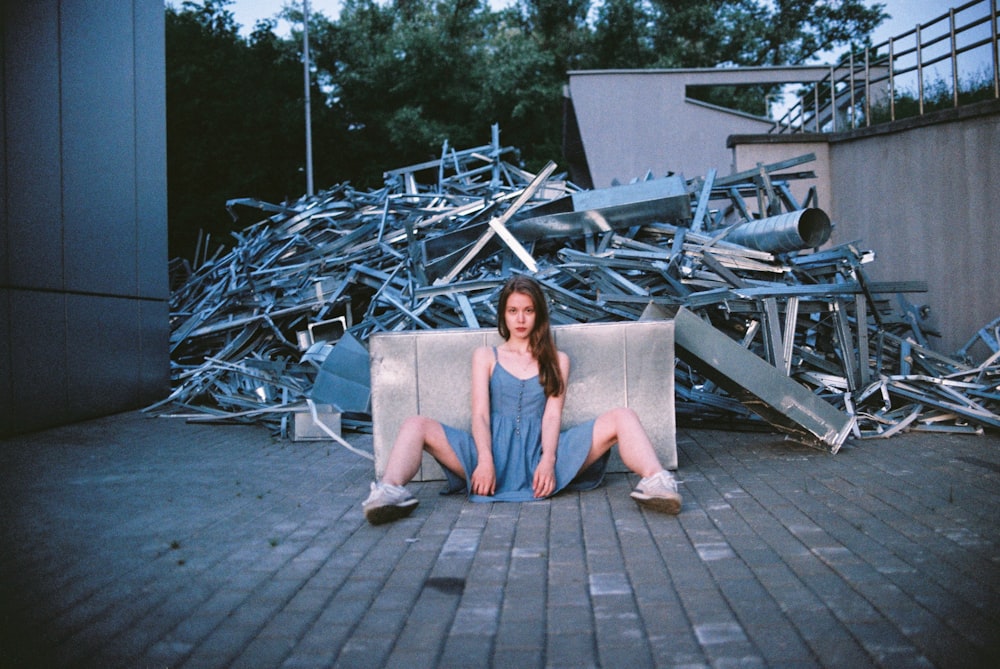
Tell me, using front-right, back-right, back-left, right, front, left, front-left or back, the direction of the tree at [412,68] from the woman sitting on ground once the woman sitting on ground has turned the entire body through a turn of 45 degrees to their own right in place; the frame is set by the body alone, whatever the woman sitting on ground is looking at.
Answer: back-right

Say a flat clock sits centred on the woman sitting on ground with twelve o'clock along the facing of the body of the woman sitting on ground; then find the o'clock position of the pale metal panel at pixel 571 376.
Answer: The pale metal panel is roughly at 7 o'clock from the woman sitting on ground.

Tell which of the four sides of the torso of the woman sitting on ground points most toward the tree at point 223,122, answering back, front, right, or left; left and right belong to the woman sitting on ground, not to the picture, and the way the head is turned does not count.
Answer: back

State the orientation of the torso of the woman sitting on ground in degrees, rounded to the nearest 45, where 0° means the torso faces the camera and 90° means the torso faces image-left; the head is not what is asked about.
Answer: approximately 0°

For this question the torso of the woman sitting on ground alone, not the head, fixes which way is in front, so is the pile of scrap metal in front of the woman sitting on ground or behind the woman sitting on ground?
behind

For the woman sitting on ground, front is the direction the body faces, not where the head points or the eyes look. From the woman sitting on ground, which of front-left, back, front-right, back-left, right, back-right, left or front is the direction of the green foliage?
back-left

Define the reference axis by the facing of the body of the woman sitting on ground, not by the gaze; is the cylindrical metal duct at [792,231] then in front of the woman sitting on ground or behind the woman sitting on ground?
behind
